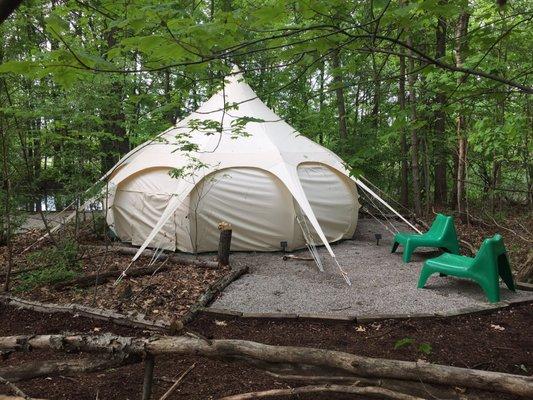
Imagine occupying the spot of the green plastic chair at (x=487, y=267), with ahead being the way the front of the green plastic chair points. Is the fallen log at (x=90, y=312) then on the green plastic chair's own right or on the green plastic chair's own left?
on the green plastic chair's own left

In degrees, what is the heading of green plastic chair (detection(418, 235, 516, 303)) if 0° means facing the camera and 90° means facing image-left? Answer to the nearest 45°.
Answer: approximately 135°

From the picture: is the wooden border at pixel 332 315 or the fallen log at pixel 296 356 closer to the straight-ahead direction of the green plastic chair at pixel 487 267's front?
the wooden border

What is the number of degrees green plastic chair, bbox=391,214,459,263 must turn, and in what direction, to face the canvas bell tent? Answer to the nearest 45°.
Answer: approximately 45° to its right

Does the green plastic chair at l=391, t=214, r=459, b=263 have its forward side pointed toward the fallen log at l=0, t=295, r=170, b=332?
yes

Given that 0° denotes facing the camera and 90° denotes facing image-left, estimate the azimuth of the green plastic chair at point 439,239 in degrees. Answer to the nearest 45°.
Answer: approximately 45°
